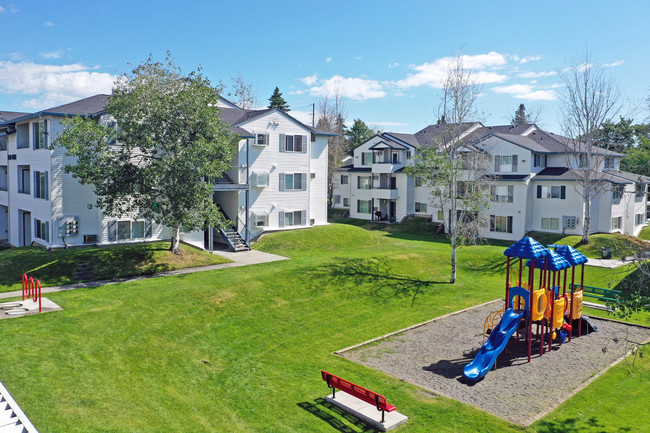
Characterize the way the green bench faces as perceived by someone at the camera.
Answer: facing the viewer and to the left of the viewer

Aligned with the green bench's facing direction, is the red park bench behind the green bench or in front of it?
in front

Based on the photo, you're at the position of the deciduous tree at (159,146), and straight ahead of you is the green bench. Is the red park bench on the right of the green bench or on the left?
right
